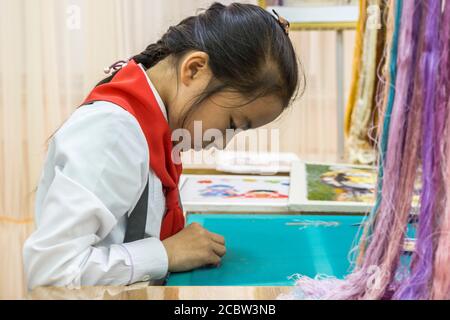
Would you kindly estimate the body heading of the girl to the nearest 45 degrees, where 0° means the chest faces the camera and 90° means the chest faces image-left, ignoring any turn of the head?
approximately 270°

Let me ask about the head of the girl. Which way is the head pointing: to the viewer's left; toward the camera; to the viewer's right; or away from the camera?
to the viewer's right
